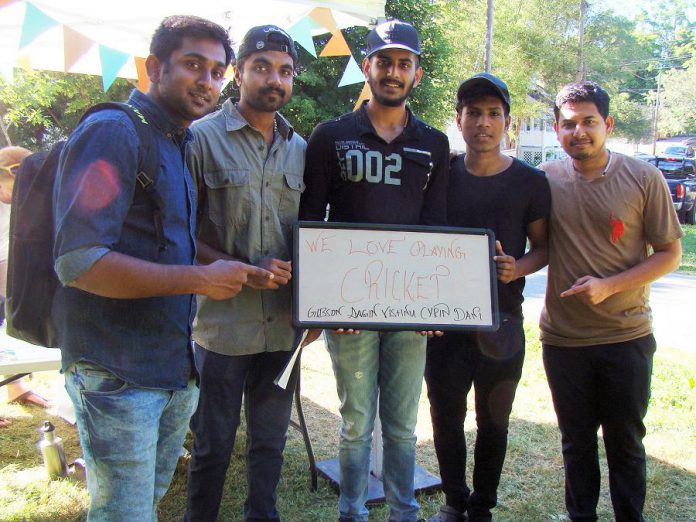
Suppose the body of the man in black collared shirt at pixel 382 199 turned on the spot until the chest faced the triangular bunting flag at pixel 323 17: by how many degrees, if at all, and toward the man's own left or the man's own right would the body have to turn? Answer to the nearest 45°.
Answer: approximately 180°

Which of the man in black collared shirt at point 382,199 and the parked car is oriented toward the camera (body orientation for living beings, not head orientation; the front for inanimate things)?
the man in black collared shirt

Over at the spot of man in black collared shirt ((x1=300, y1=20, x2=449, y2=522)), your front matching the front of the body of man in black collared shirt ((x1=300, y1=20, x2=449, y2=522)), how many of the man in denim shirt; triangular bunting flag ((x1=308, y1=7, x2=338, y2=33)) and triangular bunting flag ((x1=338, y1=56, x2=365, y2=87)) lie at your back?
2

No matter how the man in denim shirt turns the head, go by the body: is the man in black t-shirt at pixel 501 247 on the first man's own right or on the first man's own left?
on the first man's own left

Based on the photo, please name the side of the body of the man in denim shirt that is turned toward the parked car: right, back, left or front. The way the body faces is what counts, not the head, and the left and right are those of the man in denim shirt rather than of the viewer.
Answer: left

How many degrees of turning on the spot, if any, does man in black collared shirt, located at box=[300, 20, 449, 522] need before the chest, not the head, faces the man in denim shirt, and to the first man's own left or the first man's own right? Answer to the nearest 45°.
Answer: approximately 45° to the first man's own right

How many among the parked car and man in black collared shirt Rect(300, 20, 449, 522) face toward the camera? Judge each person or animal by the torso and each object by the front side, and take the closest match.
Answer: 1

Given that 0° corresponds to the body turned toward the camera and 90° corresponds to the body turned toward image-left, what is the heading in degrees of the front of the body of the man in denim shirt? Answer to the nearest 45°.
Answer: approximately 315°

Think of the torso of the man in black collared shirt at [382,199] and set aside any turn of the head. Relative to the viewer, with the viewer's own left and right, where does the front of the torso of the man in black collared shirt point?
facing the viewer
